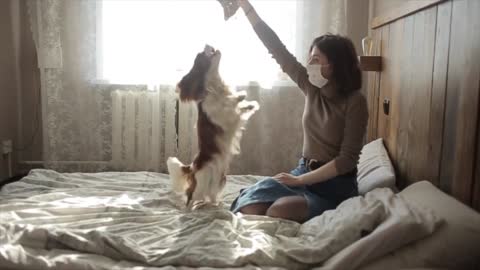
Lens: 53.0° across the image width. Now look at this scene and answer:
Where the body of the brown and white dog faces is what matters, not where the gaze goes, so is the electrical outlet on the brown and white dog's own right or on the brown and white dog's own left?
on the brown and white dog's own left

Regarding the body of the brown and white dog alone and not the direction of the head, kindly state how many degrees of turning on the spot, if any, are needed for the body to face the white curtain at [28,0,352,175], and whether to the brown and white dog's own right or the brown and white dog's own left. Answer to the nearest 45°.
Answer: approximately 90° to the brown and white dog's own left

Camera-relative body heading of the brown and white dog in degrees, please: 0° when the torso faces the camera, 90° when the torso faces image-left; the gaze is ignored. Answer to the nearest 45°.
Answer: approximately 270°

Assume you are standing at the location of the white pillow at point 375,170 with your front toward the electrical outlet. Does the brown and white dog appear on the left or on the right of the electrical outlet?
left

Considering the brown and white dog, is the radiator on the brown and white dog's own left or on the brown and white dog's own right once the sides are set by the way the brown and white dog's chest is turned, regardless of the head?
on the brown and white dog's own left
